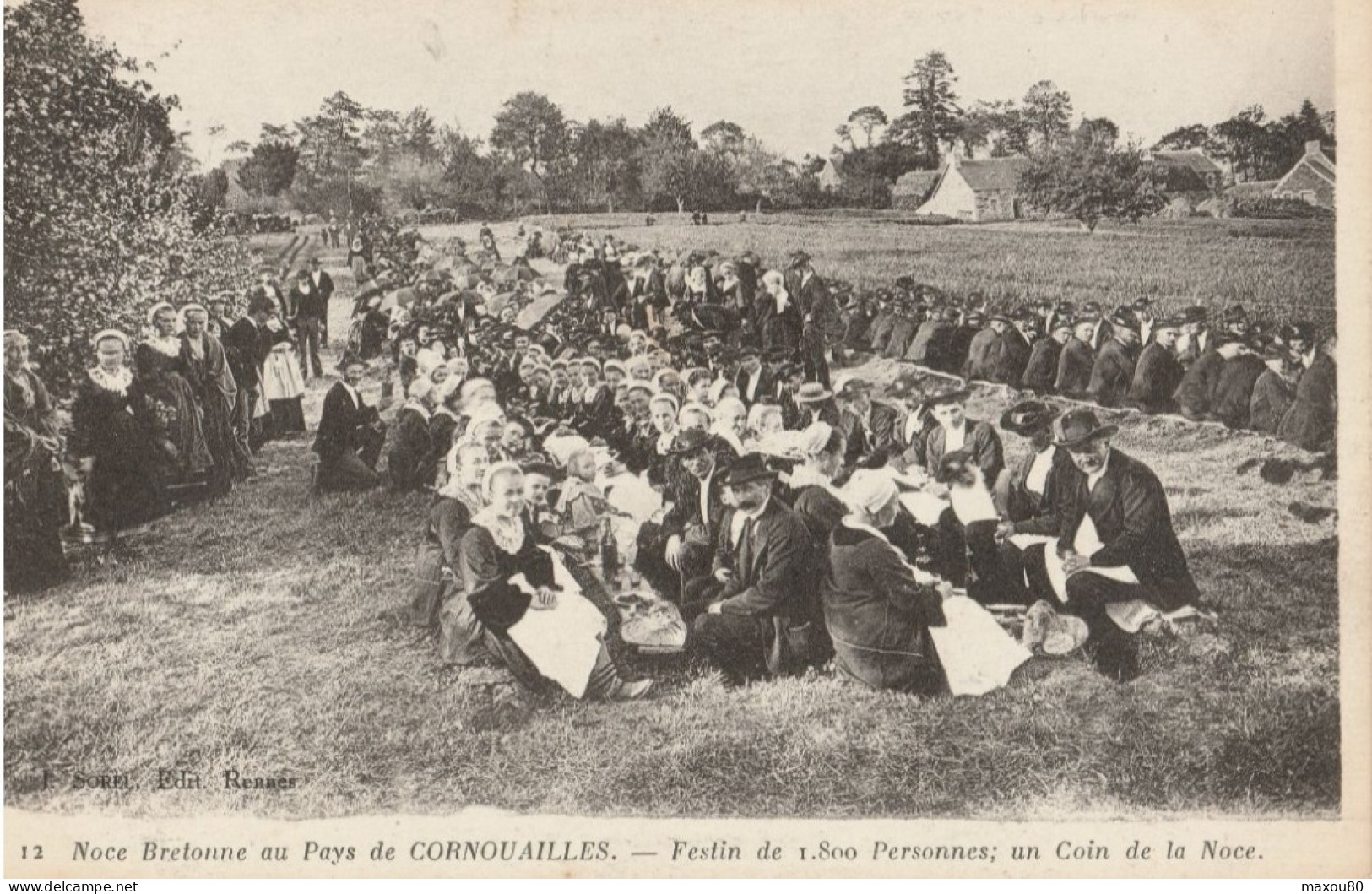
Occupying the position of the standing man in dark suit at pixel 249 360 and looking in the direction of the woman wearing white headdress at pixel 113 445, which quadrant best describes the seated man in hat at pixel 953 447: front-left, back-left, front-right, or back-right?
front-left

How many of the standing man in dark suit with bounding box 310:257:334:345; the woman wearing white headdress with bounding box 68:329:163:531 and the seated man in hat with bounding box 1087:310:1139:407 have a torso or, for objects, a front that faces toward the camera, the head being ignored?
2

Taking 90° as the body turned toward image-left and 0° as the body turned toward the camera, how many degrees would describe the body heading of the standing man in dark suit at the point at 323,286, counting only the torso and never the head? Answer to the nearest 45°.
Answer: approximately 0°

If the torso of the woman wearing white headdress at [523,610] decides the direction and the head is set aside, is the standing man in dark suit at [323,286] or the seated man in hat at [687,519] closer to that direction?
the seated man in hat

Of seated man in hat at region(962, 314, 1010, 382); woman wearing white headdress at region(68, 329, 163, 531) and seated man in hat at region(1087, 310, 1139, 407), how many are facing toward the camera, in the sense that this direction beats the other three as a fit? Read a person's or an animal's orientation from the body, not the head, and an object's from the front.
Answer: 1

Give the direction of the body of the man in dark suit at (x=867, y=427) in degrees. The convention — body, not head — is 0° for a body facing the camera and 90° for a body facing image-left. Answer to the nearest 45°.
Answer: approximately 45°
